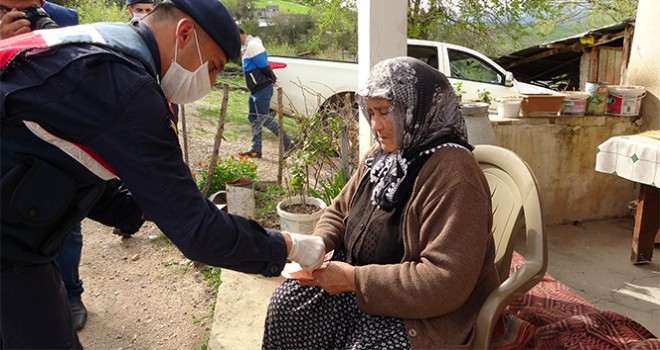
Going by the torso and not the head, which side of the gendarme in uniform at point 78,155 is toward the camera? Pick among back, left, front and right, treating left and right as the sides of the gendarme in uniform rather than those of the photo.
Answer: right

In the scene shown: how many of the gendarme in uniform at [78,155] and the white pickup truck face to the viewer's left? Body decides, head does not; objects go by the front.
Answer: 0

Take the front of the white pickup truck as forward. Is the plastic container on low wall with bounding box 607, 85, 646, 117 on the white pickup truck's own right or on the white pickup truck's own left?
on the white pickup truck's own right

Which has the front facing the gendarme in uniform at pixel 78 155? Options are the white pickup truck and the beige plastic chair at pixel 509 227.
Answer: the beige plastic chair

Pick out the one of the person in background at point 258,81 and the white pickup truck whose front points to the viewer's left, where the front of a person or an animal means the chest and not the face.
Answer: the person in background

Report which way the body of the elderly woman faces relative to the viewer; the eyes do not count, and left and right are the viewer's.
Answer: facing the viewer and to the left of the viewer

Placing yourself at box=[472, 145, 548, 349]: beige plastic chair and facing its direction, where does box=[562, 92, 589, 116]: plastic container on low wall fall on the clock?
The plastic container on low wall is roughly at 5 o'clock from the beige plastic chair.

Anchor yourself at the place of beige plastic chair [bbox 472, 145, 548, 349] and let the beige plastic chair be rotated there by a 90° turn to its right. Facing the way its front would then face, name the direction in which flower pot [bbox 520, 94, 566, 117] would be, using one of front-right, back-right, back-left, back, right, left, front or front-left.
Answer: front-right

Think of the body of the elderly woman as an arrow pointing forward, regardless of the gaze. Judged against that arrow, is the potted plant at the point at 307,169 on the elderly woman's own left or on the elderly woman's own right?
on the elderly woman's own right

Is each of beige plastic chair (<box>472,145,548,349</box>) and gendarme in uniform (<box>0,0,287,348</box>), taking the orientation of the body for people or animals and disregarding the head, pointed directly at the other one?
yes

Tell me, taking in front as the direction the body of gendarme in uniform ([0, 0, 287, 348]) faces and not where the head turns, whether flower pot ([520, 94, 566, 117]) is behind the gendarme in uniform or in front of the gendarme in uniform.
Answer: in front

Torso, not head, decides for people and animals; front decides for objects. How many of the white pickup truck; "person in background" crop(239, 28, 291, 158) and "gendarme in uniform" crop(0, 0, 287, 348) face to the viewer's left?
1

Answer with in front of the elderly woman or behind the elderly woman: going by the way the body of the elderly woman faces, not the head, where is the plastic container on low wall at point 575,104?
behind

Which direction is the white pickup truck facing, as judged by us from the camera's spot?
facing to the right of the viewer

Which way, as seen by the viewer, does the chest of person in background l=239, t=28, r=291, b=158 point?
to the viewer's left

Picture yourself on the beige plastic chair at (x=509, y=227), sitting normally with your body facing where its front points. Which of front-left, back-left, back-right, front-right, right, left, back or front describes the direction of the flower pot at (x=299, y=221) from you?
right
